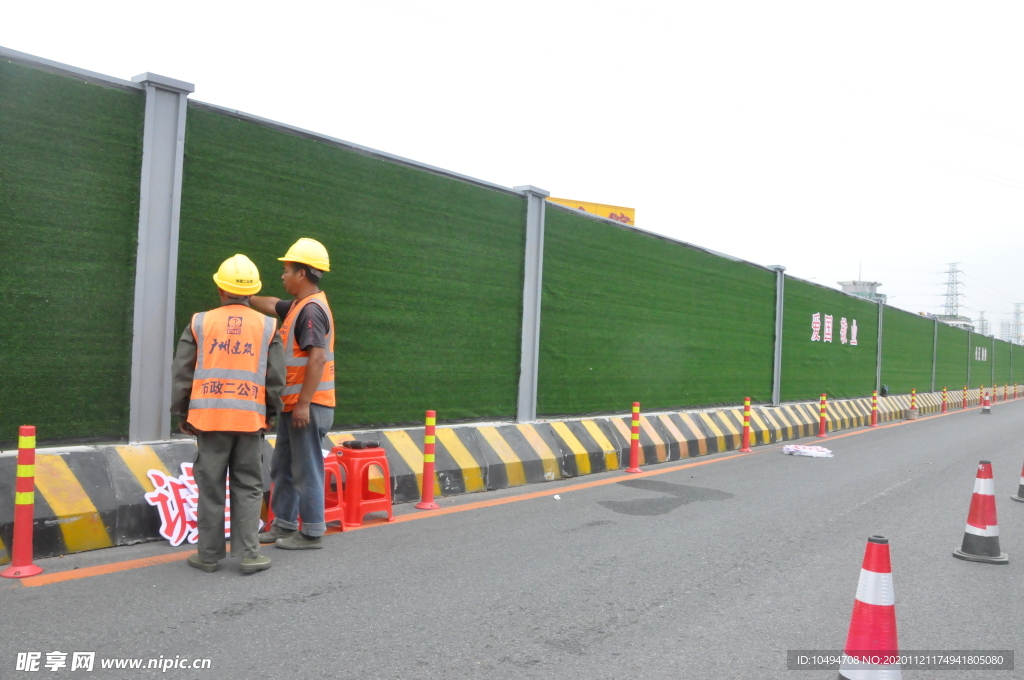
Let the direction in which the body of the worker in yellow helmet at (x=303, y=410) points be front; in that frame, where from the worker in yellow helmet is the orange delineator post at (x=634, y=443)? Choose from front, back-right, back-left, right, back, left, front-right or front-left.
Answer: back-right

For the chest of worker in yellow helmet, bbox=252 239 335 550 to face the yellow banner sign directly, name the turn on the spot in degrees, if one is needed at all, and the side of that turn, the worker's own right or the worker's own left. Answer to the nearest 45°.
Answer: approximately 135° to the worker's own right

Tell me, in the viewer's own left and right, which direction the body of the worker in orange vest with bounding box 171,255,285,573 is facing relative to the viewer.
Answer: facing away from the viewer

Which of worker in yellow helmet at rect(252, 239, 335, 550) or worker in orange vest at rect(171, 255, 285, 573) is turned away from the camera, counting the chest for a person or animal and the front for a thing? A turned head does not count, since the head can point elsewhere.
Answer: the worker in orange vest

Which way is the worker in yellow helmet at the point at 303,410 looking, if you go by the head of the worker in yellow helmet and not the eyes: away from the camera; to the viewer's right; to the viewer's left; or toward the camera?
to the viewer's left

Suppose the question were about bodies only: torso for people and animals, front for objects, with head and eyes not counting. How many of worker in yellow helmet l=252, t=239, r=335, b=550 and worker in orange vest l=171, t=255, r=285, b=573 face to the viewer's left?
1

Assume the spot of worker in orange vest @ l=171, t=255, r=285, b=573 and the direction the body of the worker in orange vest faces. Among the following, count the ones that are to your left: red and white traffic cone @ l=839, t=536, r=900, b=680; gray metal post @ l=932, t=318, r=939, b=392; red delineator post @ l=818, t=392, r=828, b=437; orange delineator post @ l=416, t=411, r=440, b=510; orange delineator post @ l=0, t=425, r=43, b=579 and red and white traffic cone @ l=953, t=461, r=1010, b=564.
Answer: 1

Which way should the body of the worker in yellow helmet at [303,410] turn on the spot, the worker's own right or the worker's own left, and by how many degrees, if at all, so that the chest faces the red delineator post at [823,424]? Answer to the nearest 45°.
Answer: approximately 135° to the worker's own right

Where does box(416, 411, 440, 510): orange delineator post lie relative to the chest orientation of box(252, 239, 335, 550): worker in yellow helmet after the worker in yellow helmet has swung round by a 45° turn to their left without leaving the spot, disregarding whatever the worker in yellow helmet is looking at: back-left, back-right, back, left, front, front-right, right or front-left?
back

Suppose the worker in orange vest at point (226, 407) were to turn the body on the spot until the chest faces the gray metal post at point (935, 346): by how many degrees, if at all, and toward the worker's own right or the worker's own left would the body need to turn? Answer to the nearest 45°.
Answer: approximately 45° to the worker's own right

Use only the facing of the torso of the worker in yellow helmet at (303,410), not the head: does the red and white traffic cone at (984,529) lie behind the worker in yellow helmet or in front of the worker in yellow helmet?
behind

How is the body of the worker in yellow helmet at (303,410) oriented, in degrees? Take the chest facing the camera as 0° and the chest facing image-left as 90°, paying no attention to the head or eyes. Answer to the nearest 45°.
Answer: approximately 90°

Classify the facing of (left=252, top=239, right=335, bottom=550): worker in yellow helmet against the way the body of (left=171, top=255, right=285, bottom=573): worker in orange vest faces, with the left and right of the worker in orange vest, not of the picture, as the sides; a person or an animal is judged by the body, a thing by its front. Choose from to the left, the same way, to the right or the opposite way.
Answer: to the left

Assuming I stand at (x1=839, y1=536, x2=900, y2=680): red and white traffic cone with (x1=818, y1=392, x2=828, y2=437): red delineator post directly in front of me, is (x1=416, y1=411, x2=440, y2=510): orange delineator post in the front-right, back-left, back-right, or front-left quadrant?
front-left

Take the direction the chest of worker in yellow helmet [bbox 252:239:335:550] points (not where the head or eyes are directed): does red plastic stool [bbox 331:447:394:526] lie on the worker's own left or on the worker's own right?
on the worker's own right

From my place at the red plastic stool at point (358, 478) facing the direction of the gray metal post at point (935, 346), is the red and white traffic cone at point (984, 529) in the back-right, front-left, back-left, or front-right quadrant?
front-right
